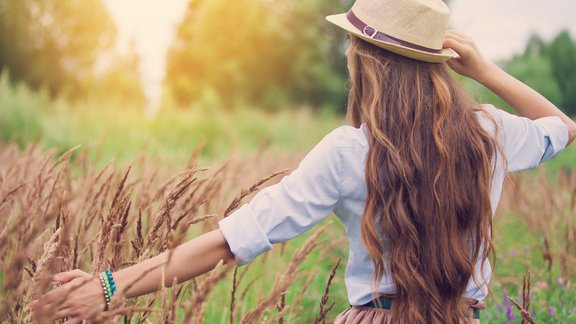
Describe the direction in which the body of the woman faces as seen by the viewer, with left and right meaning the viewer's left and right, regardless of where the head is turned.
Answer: facing away from the viewer

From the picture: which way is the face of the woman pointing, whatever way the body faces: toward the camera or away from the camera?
away from the camera
